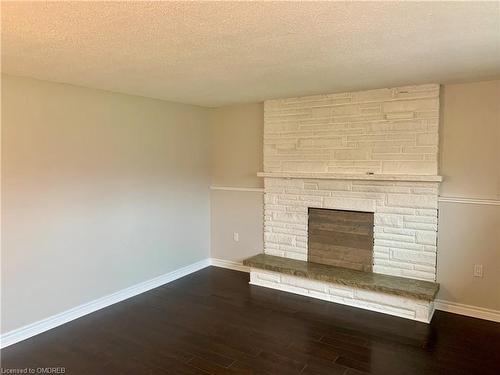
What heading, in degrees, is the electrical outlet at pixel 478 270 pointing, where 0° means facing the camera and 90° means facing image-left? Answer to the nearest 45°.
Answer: approximately 0°

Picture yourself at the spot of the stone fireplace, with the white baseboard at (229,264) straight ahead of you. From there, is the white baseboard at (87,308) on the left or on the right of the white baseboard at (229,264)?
left

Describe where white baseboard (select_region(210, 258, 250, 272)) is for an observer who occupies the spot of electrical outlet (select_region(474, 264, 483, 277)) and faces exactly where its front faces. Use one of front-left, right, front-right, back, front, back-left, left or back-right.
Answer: right

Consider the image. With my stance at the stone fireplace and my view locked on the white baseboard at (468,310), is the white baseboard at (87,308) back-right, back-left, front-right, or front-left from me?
back-right

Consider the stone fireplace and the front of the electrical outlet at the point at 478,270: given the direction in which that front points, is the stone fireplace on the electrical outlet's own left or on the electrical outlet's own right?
on the electrical outlet's own right
